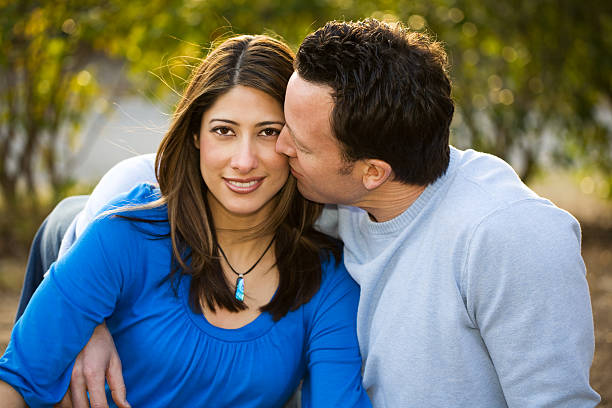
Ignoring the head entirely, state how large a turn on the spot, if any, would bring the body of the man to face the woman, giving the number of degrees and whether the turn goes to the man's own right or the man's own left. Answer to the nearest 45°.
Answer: approximately 45° to the man's own right

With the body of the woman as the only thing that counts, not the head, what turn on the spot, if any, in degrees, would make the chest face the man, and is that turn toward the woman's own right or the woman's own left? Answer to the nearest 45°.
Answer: approximately 90° to the woman's own left

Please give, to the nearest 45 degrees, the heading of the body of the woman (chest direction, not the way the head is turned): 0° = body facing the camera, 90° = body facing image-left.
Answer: approximately 0°
